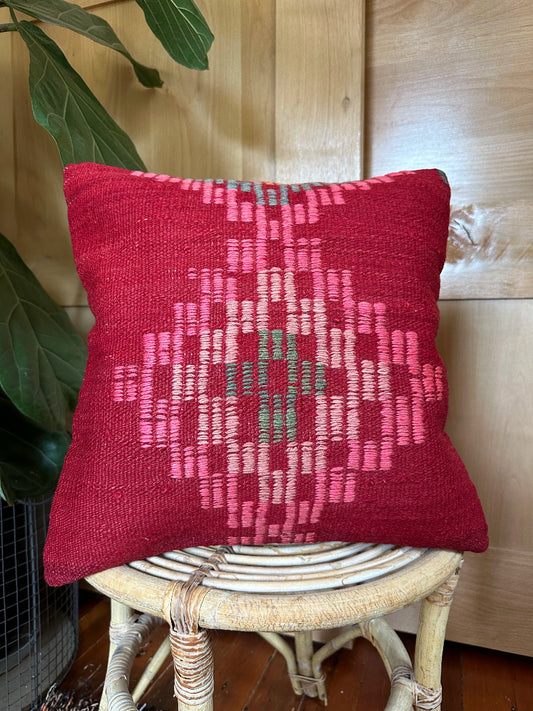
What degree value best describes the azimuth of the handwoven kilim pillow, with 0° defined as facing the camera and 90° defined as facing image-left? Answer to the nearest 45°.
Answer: approximately 0°
